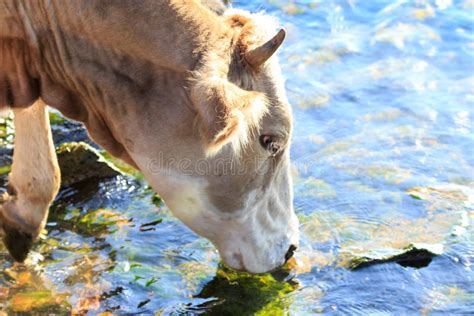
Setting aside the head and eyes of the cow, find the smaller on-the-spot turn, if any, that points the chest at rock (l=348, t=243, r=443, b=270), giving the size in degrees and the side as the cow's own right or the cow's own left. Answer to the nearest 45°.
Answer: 0° — it already faces it

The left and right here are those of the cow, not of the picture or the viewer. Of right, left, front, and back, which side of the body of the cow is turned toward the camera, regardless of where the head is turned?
right
